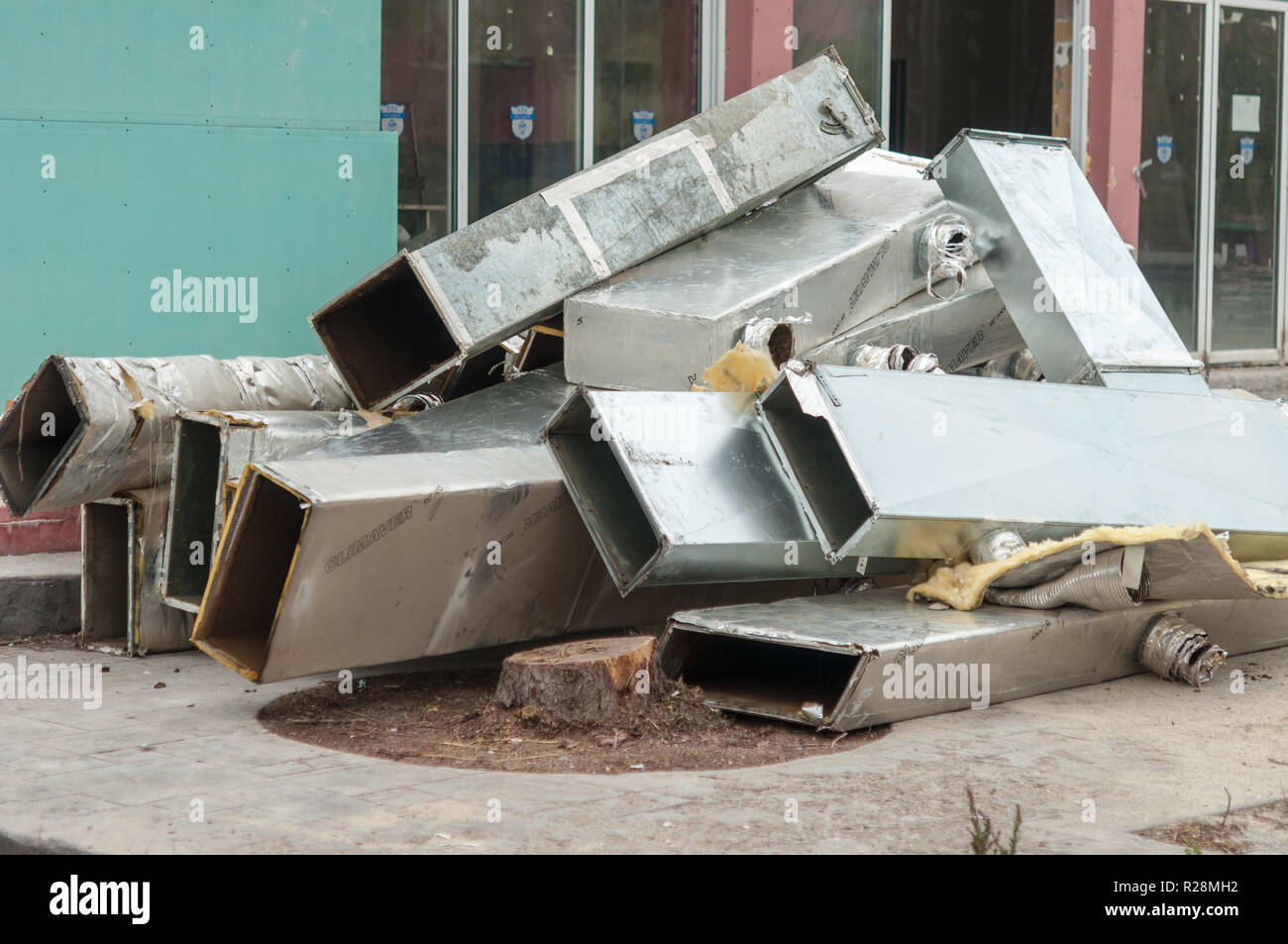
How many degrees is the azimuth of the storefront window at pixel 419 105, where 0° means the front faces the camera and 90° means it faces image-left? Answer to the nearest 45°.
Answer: approximately 0°

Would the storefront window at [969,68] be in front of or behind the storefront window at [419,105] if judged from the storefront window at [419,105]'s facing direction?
behind

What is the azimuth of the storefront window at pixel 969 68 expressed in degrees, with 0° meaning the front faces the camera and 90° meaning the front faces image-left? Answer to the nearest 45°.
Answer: approximately 0°
